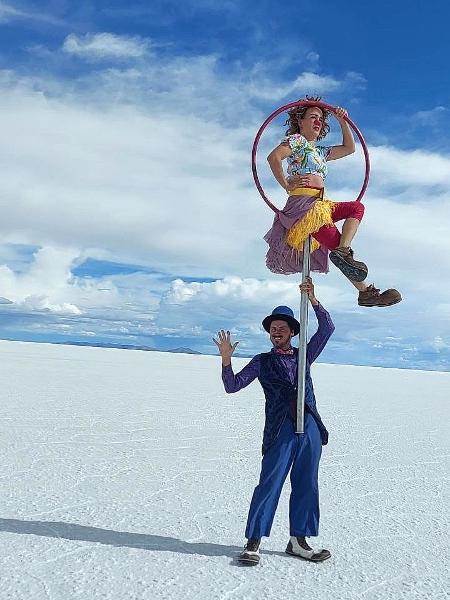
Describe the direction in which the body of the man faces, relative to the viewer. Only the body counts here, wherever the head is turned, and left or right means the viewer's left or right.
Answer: facing the viewer

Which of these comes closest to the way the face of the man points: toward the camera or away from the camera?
toward the camera

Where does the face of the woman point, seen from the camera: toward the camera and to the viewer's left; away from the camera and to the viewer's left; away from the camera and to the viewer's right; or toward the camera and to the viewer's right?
toward the camera and to the viewer's right

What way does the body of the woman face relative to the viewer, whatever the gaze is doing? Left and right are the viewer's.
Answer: facing the viewer and to the right of the viewer
